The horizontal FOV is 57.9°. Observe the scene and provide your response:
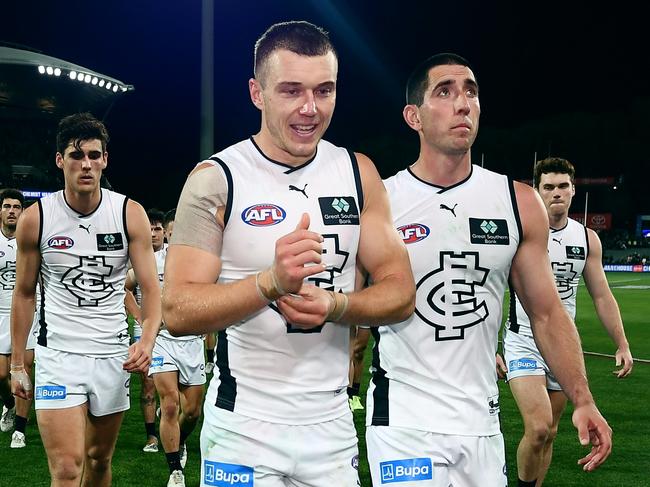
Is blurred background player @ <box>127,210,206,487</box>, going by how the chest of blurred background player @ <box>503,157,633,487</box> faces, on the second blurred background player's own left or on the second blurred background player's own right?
on the second blurred background player's own right

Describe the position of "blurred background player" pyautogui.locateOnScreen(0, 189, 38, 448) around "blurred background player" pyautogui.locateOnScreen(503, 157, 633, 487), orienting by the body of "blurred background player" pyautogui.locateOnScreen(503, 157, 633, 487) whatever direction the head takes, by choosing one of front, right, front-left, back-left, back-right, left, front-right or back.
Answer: right

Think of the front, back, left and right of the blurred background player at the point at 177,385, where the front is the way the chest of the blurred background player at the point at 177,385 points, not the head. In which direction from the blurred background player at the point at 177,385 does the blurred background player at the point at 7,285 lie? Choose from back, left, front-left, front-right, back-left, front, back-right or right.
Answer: back-right

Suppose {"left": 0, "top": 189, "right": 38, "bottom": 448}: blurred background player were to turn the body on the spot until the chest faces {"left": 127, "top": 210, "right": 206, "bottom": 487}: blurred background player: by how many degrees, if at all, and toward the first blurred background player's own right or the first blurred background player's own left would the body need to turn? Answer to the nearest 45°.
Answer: approximately 45° to the first blurred background player's own left

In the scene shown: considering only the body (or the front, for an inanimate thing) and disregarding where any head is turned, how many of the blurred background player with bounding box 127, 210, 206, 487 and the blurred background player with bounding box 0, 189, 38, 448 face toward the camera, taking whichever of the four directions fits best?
2

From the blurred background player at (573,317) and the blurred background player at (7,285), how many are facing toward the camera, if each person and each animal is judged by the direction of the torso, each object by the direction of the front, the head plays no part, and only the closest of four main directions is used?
2

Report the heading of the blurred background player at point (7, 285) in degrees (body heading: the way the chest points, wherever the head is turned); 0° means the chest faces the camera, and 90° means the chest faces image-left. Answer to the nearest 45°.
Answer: approximately 0°

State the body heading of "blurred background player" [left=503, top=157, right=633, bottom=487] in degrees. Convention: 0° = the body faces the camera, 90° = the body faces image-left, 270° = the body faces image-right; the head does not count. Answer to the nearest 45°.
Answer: approximately 0°

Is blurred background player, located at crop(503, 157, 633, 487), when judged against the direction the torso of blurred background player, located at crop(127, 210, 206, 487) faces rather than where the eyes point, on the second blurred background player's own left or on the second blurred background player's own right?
on the second blurred background player's own left
